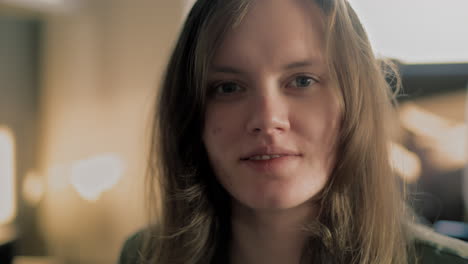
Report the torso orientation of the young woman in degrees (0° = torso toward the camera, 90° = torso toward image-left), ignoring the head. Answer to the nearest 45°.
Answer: approximately 0°
